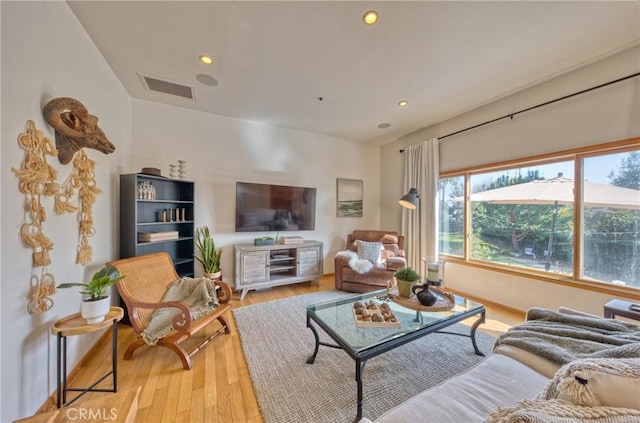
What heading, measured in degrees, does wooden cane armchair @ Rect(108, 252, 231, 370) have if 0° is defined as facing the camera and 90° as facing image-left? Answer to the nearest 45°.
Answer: approximately 315°

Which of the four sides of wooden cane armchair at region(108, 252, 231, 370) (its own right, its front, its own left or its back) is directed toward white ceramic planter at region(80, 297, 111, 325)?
right

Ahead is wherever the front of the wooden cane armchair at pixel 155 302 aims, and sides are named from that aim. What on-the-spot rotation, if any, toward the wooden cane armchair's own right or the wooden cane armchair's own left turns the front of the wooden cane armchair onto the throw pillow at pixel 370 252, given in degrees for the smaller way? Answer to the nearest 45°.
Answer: approximately 45° to the wooden cane armchair's own left

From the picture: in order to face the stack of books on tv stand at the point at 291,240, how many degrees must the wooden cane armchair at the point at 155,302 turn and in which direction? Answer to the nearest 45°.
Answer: approximately 90° to its left

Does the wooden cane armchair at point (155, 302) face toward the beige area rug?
yes

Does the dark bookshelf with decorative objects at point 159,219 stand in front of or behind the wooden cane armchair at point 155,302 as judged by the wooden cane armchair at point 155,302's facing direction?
behind

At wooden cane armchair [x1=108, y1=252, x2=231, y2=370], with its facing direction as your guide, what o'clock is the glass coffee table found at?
The glass coffee table is roughly at 12 o'clock from the wooden cane armchair.
